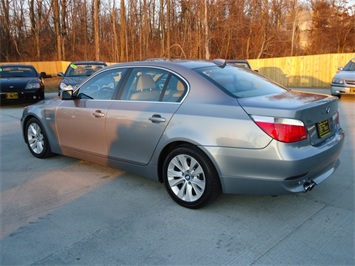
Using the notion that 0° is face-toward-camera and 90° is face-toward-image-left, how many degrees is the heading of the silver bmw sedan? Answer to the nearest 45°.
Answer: approximately 135°

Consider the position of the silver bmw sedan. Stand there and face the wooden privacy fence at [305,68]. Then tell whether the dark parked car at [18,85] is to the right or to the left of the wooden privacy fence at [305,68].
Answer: left

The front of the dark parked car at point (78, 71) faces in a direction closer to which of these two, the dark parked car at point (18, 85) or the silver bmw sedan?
the silver bmw sedan

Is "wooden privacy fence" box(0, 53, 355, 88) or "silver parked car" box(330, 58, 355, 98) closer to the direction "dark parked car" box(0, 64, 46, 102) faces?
the silver parked car

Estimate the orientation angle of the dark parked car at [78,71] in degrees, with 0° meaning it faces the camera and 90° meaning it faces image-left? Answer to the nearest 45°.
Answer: approximately 0°

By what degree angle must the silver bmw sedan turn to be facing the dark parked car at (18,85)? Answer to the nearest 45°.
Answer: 0° — it already faces it

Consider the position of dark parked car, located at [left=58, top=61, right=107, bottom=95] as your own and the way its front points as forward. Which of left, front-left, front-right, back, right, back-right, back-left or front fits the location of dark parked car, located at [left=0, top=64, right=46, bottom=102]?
right

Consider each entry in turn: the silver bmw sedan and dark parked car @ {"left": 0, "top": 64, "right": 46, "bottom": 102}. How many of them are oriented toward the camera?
1

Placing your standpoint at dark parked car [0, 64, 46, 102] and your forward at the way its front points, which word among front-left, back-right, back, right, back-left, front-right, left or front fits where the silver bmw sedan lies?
front

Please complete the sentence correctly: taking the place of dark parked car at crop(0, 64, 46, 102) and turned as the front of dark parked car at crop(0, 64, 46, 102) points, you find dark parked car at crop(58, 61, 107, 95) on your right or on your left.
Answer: on your left

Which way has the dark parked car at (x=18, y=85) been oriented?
toward the camera

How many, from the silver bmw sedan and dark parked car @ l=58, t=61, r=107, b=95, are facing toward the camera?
1
